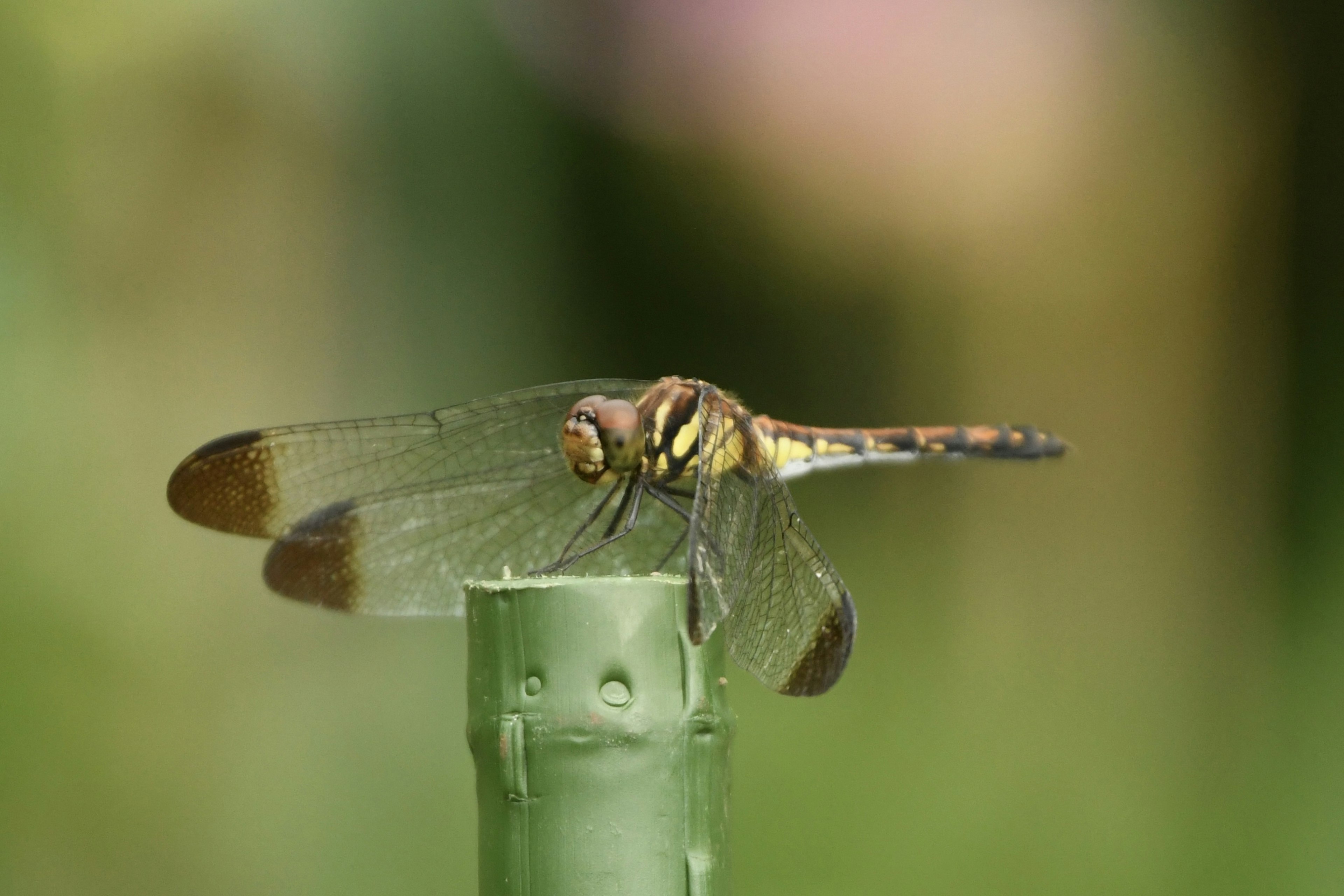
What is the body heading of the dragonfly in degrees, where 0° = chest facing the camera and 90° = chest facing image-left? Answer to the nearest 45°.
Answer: approximately 45°
